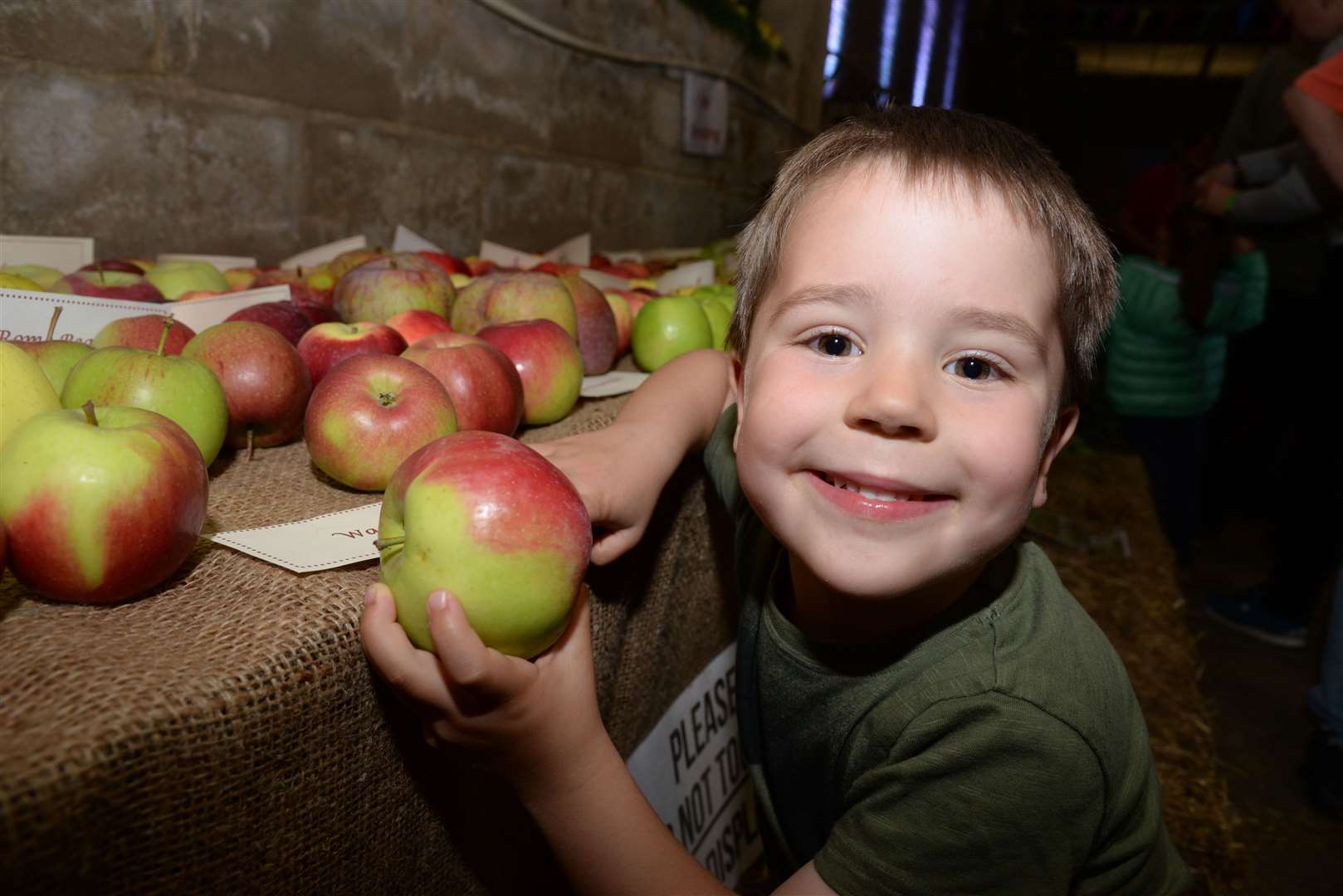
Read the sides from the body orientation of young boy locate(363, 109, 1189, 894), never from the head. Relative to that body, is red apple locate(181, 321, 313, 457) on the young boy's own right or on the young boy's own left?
on the young boy's own right

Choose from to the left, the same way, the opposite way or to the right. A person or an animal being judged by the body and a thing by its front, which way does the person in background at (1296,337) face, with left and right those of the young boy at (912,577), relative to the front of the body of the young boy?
to the right

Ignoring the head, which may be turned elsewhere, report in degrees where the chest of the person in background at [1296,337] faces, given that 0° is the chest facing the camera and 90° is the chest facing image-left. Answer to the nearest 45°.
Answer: approximately 90°

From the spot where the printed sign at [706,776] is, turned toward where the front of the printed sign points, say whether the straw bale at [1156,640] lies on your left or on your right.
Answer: on your left

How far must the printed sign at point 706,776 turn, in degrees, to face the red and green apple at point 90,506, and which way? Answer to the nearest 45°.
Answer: approximately 90° to its right

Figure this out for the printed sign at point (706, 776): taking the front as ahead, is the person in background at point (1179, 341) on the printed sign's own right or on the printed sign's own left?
on the printed sign's own left

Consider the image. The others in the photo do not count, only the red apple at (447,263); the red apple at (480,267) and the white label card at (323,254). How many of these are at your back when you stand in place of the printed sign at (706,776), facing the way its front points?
3

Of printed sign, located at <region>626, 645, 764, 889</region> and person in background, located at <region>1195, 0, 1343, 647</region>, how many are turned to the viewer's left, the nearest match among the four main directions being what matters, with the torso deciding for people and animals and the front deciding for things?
1
